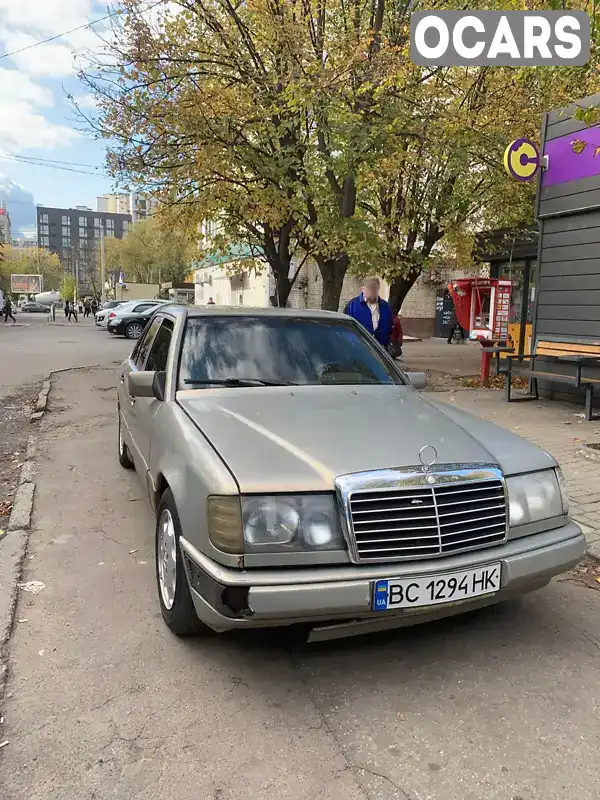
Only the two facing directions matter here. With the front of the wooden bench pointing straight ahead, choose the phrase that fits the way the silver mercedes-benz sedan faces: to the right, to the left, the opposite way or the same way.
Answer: to the left

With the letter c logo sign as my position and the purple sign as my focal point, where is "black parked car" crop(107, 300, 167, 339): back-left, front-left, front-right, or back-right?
back-left

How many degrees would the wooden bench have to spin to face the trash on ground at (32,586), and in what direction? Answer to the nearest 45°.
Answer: approximately 45° to its left

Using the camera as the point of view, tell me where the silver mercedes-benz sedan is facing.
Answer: facing the viewer and to the right of the viewer

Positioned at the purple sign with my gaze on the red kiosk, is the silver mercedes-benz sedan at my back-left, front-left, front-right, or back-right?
back-left

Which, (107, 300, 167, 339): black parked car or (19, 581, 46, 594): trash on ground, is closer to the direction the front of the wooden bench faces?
the trash on ground

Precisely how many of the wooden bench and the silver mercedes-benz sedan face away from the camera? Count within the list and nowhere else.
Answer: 0

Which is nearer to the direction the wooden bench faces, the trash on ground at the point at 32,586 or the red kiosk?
the trash on ground

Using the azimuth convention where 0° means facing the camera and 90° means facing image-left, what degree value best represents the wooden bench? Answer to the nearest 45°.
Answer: approximately 45°

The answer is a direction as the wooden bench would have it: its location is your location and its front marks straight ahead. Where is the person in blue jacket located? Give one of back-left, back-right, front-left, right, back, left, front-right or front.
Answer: front
